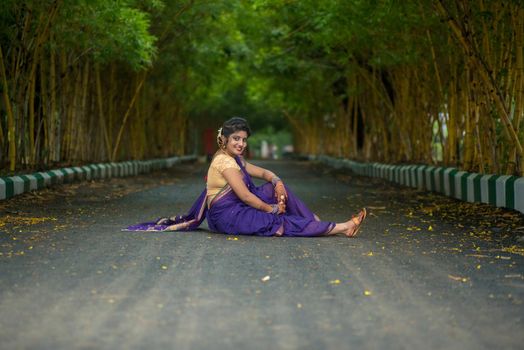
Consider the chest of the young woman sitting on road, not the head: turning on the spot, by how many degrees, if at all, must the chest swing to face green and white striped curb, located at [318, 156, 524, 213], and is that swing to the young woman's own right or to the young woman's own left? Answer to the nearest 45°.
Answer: approximately 45° to the young woman's own left

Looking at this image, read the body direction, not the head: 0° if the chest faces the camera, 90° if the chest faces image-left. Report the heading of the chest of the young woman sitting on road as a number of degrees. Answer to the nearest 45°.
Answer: approximately 270°

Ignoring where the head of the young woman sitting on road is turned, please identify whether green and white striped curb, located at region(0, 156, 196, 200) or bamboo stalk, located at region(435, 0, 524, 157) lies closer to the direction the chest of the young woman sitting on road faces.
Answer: the bamboo stalk

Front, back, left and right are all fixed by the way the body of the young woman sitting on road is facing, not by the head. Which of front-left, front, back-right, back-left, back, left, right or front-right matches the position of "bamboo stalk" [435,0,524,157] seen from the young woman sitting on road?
front-left
